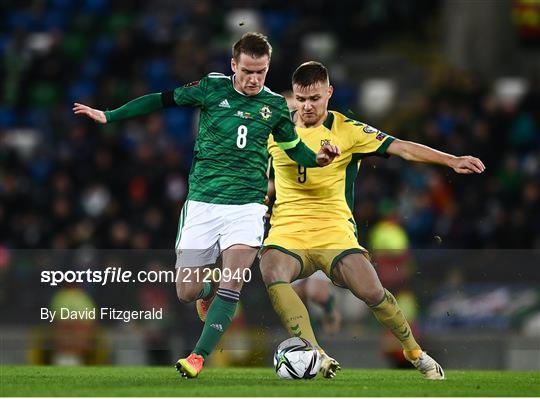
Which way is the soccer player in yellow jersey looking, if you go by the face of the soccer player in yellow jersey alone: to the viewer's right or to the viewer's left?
to the viewer's left

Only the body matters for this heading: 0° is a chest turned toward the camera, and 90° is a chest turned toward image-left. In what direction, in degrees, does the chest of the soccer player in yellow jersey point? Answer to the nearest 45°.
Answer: approximately 45°

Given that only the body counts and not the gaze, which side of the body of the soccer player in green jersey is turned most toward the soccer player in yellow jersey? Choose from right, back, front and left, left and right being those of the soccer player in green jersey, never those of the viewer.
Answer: left
